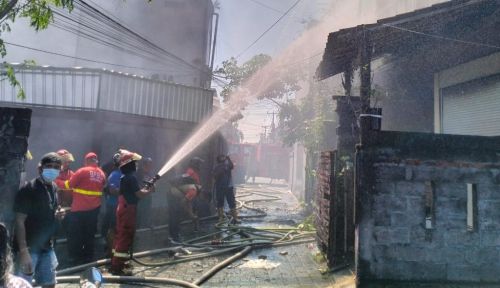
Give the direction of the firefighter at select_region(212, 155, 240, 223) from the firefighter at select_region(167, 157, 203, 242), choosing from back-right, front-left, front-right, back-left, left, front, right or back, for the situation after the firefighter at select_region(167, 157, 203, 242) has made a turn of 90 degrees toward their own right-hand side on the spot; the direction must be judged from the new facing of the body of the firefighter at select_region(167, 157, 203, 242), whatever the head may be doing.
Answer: back-left

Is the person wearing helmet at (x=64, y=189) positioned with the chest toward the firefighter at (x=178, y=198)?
yes

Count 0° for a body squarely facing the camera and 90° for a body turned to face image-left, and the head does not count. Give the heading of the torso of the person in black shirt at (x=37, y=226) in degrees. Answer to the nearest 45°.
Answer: approximately 315°

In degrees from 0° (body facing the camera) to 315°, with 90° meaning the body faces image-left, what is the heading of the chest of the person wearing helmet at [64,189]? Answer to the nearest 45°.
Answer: approximately 270°

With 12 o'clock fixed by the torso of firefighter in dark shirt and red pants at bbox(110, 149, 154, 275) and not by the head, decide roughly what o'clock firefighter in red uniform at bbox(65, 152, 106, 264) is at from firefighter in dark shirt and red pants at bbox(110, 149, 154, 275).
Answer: firefighter in red uniform at bbox(65, 152, 106, 264) is roughly at 8 o'clock from firefighter in dark shirt and red pants at bbox(110, 149, 154, 275).

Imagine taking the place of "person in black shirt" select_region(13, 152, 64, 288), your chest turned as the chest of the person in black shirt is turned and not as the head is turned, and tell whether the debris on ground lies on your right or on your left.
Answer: on your left

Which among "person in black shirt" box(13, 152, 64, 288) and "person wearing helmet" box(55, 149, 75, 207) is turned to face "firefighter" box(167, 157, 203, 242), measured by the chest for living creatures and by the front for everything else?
"person wearing helmet" box(55, 149, 75, 207)

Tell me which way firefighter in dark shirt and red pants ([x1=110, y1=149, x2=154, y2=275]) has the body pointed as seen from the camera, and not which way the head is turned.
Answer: to the viewer's right

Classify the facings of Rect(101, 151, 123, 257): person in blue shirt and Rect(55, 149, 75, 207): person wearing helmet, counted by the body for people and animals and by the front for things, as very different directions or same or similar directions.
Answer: same or similar directions

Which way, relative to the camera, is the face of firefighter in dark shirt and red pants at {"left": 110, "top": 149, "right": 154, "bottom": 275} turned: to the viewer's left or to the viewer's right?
to the viewer's right

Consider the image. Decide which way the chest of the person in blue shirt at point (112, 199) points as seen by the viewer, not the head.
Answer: to the viewer's right

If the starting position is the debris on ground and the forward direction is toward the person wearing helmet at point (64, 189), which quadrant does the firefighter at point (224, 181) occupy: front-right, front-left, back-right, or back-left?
front-right

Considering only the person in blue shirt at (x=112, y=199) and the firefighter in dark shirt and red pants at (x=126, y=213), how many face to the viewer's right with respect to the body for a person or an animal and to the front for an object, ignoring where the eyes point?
2
